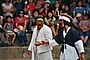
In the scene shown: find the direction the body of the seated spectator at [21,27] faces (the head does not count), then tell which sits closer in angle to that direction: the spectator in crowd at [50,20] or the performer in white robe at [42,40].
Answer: the performer in white robe

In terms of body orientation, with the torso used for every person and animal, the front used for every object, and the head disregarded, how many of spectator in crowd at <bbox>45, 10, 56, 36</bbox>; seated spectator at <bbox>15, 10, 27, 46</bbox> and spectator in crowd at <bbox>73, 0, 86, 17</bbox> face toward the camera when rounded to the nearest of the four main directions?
3

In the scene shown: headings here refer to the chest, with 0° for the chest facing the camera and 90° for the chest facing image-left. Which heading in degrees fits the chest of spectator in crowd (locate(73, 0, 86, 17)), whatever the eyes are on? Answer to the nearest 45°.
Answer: approximately 0°

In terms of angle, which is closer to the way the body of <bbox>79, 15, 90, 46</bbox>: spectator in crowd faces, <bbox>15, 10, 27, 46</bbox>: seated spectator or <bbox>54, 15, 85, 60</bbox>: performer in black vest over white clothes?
the performer in black vest over white clothes

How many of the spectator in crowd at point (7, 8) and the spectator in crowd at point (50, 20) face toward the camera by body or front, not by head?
2

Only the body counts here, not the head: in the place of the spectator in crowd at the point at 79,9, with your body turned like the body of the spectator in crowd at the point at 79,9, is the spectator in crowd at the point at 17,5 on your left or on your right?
on your right

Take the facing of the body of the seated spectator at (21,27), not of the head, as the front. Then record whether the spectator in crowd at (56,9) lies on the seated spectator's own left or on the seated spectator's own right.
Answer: on the seated spectator's own left

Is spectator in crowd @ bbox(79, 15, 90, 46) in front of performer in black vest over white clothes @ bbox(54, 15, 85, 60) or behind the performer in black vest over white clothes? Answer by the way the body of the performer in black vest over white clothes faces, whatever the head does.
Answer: behind

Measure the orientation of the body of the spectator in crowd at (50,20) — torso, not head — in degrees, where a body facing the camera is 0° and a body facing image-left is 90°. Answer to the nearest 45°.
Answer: approximately 0°
